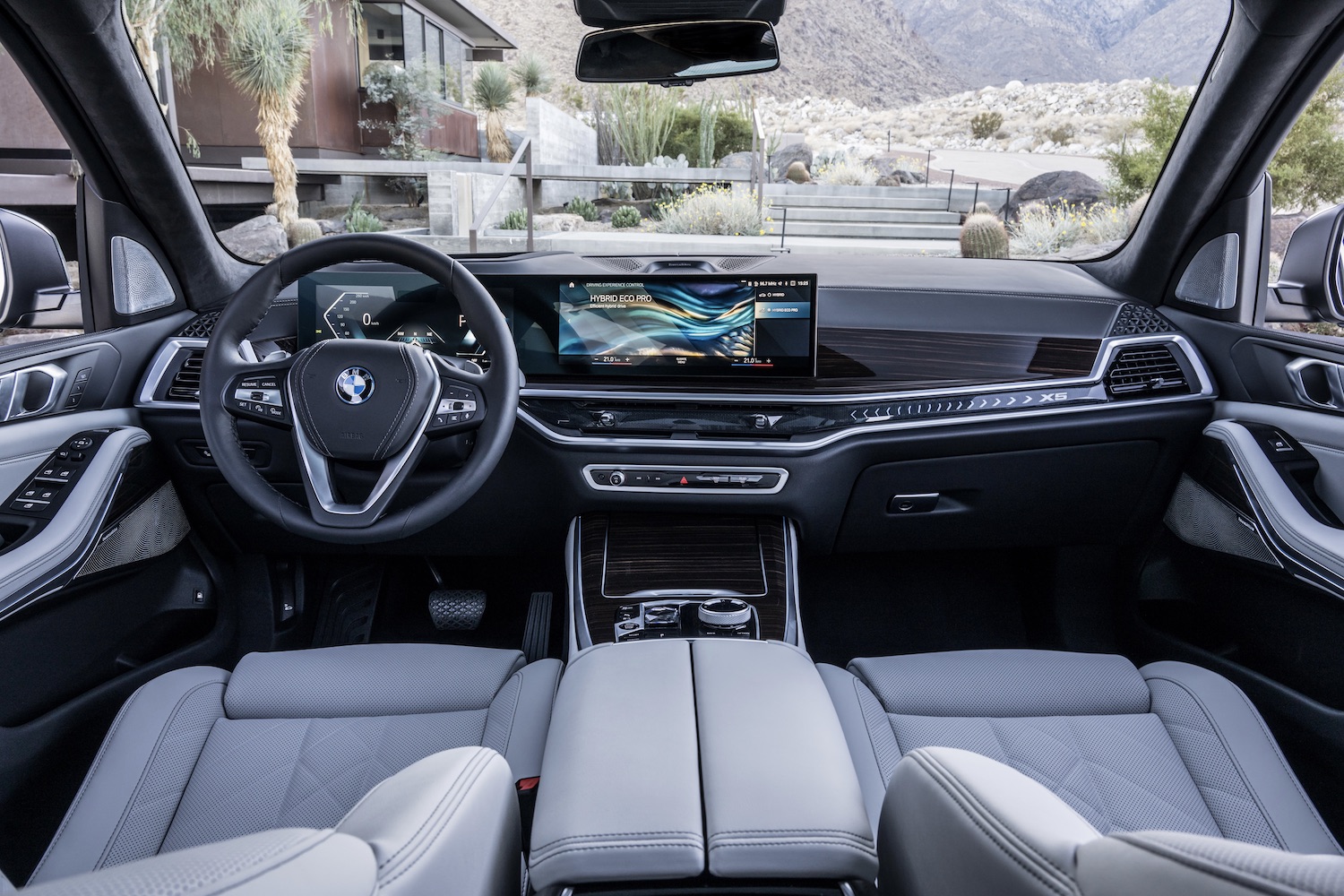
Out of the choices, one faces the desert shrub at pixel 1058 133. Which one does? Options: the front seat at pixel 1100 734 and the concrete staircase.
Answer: the front seat

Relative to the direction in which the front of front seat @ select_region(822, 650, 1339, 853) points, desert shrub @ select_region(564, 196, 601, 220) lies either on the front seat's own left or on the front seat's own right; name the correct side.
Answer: on the front seat's own left

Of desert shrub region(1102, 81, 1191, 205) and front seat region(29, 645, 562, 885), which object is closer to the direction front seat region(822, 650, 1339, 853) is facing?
the desert shrub

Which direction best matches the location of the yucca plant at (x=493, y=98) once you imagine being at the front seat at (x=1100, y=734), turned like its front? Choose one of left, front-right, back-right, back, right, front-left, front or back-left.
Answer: front-left

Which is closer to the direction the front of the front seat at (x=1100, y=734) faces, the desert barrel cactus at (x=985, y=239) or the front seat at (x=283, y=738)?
the desert barrel cactus

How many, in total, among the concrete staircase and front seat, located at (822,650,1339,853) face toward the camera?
1

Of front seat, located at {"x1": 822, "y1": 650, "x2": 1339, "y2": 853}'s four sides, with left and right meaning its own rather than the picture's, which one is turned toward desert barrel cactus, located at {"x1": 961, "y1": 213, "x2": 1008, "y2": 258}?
front

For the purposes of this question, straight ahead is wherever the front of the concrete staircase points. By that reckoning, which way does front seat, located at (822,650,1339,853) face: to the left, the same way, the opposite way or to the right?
the opposite way

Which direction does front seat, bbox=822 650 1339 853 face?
away from the camera

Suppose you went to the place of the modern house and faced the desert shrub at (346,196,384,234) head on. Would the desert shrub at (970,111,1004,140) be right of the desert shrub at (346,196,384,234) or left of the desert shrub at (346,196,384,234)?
left

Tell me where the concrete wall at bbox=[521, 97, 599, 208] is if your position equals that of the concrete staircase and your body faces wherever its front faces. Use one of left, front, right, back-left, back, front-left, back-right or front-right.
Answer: right

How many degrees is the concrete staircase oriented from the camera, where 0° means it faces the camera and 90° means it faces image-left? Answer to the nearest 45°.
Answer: approximately 0°
